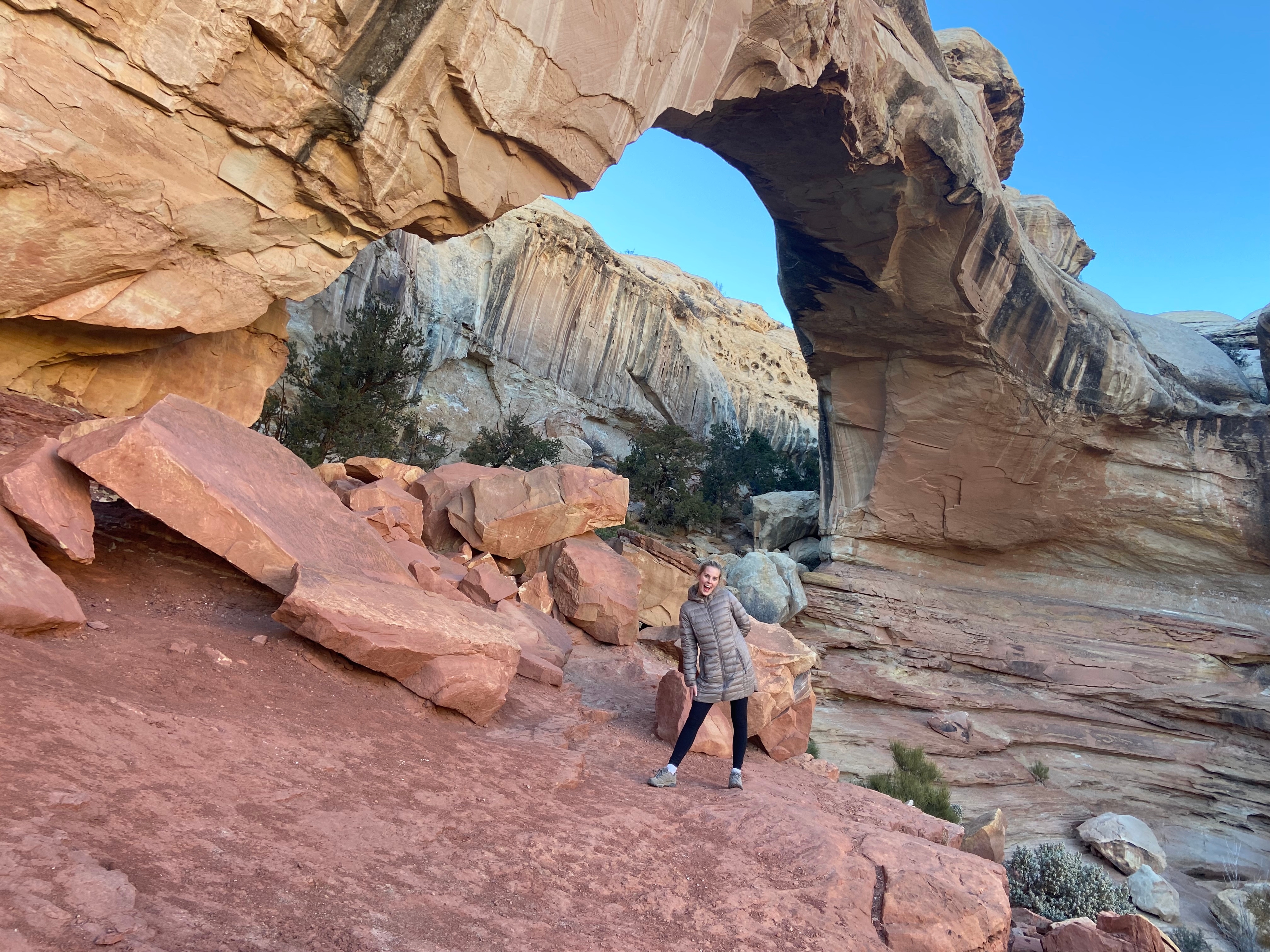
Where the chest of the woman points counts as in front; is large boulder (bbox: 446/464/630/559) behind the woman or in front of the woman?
behind

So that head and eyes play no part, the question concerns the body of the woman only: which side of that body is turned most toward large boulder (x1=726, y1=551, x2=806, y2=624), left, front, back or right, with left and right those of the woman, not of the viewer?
back

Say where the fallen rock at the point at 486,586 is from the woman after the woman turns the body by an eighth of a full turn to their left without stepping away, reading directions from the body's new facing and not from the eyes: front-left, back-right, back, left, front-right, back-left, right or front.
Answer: back

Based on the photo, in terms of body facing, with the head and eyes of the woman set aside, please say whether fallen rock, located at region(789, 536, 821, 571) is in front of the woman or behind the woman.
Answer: behind

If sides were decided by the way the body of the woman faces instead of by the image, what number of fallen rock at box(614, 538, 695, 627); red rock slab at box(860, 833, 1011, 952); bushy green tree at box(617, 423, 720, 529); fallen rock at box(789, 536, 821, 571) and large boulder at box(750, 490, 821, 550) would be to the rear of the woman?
4

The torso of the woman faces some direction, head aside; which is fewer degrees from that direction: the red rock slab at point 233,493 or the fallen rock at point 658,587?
the red rock slab

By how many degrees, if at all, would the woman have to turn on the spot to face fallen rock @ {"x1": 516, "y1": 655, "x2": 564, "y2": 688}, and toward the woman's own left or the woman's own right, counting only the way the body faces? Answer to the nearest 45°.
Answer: approximately 135° to the woman's own right

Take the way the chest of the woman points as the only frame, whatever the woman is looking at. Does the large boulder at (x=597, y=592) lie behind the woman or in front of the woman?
behind

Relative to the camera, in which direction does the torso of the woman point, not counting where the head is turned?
toward the camera
